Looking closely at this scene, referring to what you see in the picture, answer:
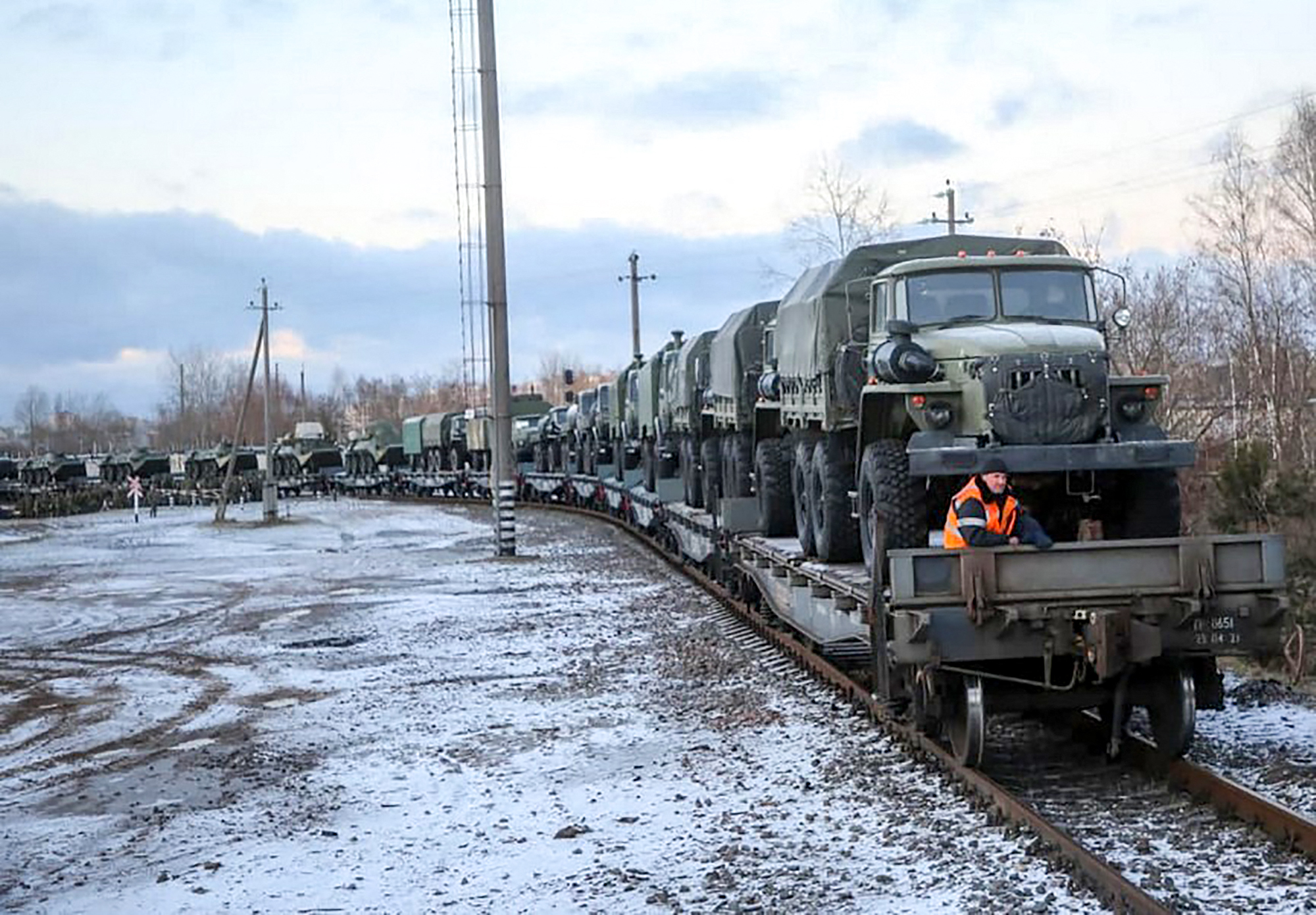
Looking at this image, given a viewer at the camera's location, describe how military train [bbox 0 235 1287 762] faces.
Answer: facing the viewer and to the right of the viewer

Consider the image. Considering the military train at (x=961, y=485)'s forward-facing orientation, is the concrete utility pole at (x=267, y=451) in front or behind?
behind
